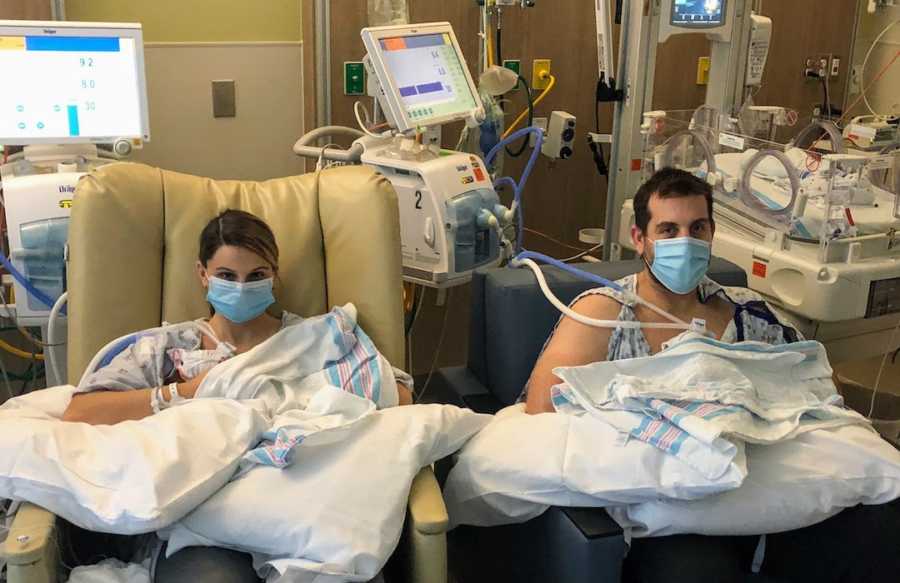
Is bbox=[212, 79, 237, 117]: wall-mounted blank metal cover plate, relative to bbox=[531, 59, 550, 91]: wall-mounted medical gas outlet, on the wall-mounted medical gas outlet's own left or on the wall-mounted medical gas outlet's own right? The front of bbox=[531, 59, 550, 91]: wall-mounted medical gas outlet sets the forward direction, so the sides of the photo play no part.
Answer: on the wall-mounted medical gas outlet's own right

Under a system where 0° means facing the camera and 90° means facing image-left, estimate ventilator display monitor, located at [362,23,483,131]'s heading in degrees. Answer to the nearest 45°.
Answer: approximately 315°

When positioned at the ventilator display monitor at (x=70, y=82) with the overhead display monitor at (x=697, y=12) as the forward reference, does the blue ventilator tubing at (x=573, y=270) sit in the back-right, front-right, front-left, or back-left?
front-right

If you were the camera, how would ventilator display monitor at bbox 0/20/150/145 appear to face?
facing the viewer

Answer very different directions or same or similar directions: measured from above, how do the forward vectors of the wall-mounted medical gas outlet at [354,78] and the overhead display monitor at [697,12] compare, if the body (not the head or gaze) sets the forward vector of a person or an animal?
same or similar directions

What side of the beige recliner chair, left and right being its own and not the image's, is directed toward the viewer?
front

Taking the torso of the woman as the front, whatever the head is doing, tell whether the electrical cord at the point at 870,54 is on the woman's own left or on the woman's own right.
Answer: on the woman's own left

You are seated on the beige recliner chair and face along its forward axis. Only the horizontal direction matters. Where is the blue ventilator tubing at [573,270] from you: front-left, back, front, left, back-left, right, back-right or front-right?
left

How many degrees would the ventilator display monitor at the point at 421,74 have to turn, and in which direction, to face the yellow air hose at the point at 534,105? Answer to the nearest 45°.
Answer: approximately 90° to its left

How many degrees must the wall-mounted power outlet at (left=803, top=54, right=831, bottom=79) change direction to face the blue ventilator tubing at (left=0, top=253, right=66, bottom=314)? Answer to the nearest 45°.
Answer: approximately 45° to its right

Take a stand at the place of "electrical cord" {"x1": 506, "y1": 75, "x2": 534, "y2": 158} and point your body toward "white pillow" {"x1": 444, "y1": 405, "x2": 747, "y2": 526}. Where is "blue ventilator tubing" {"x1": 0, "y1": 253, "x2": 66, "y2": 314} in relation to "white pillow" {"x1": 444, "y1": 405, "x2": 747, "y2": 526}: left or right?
right

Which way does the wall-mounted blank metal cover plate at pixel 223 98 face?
toward the camera

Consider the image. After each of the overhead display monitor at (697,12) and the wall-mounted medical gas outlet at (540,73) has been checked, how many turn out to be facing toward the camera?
2

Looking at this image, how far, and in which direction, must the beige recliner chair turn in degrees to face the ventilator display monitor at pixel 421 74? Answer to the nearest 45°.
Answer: approximately 135° to its left

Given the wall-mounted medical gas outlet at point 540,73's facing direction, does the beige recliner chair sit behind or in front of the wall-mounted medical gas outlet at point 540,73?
in front

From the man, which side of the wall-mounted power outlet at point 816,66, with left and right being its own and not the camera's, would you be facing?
front

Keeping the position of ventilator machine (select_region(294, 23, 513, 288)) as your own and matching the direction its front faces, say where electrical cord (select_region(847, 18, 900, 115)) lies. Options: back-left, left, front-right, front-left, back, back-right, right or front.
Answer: left

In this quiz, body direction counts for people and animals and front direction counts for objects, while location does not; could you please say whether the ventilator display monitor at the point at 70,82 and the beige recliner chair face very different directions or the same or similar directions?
same or similar directions

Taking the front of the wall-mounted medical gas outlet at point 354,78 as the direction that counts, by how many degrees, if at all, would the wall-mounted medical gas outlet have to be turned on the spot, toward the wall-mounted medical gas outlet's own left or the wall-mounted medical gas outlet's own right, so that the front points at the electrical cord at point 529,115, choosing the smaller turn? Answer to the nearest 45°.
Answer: approximately 90° to the wall-mounted medical gas outlet's own left

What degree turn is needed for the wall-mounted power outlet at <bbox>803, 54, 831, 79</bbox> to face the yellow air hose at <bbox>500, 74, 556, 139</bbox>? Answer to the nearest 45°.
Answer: approximately 45° to its right

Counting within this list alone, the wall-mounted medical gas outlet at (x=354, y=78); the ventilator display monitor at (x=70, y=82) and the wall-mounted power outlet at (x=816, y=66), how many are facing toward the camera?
3

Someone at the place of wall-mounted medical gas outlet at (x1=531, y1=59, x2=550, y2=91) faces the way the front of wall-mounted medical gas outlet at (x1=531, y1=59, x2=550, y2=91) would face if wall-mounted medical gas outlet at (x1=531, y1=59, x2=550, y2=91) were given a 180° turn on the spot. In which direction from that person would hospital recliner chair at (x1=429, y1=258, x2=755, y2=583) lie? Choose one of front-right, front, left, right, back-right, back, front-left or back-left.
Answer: back
